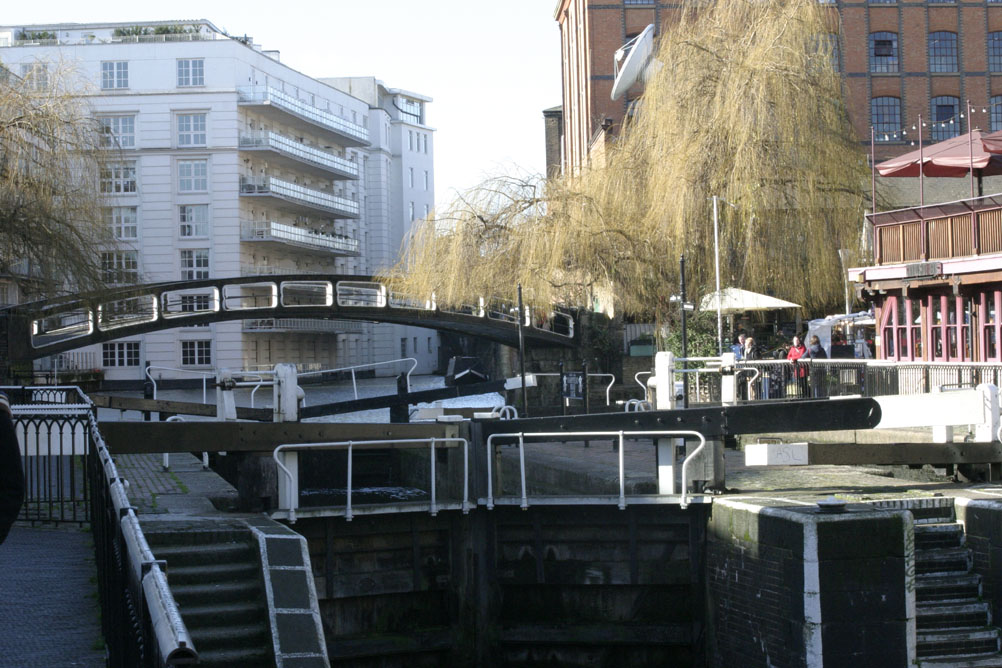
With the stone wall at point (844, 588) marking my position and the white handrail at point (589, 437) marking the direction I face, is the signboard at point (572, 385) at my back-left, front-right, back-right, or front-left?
front-right

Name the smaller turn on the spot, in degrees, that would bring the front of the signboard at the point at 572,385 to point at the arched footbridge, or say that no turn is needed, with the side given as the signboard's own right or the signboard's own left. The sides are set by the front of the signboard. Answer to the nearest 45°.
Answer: approximately 135° to the signboard's own right

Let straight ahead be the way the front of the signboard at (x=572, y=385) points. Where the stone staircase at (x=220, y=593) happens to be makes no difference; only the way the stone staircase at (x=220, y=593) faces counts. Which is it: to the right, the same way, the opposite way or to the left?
the same way

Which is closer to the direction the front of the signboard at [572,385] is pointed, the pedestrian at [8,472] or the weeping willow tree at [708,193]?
the pedestrian

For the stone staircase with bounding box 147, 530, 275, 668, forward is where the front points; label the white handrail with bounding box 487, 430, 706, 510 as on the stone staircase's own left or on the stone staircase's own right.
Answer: on the stone staircase's own left

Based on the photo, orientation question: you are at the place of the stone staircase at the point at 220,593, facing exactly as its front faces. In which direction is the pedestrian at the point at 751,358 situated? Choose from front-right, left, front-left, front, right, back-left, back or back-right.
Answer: back-left

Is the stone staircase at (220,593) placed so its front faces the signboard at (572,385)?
no

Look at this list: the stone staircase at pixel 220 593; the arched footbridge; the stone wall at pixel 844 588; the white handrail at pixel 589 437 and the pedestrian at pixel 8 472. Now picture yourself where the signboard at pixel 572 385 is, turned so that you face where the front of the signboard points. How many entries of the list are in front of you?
4

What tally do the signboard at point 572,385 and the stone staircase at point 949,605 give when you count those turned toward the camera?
2

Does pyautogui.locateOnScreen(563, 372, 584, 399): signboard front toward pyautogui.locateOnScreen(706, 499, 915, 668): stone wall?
yes

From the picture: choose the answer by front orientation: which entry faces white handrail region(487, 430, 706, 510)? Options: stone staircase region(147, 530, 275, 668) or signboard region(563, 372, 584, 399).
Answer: the signboard

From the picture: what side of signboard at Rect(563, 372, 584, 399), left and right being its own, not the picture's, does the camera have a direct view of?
front

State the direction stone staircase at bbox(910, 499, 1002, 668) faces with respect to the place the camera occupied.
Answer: facing the viewer

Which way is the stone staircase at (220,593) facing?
toward the camera

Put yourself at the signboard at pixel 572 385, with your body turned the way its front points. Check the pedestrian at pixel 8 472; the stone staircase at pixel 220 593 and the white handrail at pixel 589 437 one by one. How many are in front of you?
3

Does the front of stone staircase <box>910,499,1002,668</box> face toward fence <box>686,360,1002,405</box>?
no

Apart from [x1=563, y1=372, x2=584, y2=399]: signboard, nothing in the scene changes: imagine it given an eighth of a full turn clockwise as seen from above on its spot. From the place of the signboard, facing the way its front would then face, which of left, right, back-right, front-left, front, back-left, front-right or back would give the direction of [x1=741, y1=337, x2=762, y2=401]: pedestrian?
back

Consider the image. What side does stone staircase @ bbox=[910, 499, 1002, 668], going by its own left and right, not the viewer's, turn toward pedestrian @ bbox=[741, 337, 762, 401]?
back

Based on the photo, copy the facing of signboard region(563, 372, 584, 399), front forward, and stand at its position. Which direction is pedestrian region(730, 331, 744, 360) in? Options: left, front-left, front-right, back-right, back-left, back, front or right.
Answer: back-left

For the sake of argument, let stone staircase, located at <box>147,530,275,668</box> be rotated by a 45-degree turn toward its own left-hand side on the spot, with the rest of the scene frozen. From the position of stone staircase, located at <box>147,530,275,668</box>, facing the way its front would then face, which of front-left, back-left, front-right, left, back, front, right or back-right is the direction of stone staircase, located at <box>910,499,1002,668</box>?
front-left

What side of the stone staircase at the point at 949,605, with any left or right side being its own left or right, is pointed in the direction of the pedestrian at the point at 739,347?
back
